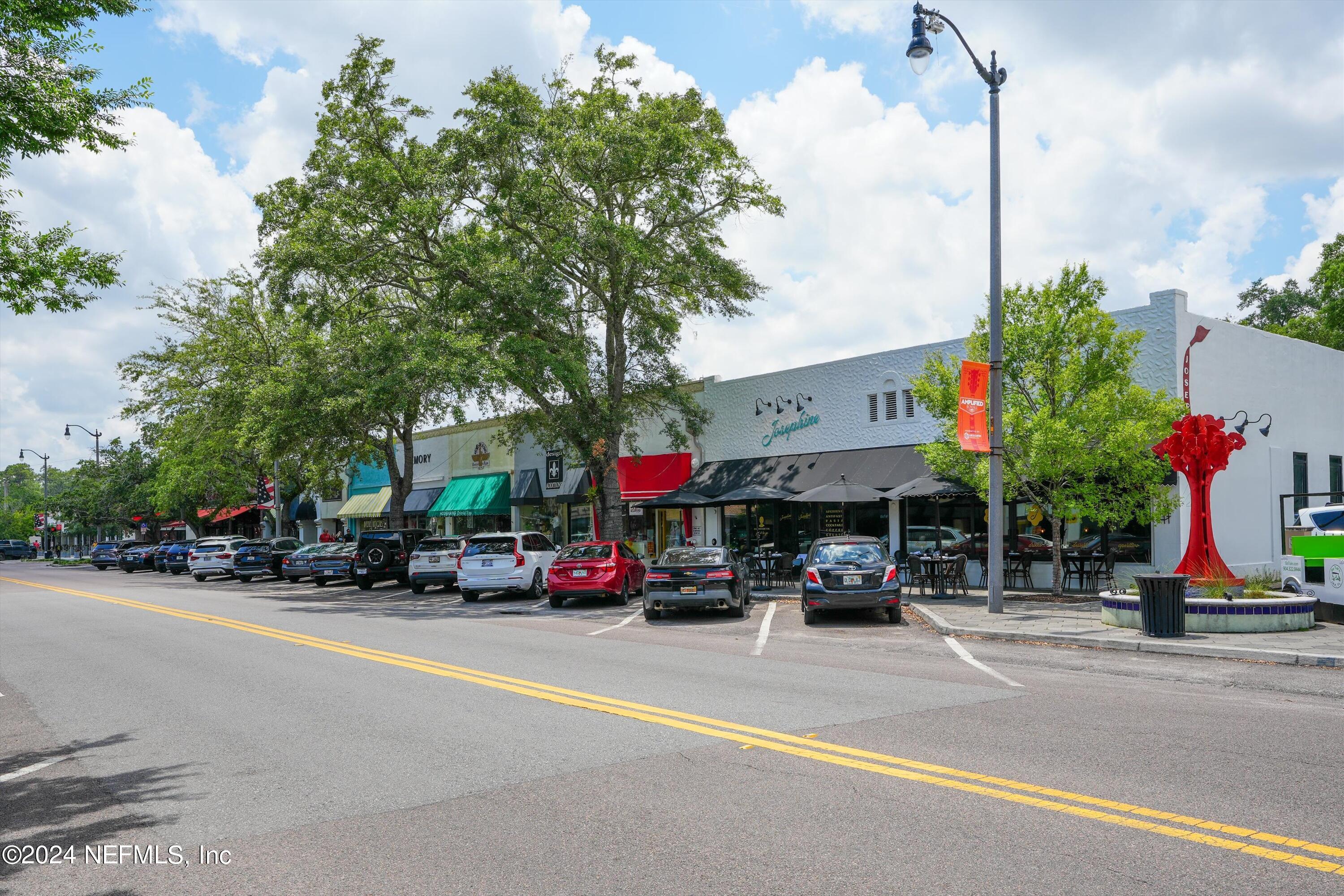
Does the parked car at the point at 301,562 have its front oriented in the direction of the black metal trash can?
no

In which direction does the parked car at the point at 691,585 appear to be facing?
away from the camera

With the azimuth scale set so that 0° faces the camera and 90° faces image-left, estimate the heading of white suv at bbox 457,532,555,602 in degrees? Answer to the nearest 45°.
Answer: approximately 225°

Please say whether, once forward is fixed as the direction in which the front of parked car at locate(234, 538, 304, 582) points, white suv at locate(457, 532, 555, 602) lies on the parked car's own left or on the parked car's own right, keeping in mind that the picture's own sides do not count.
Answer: on the parked car's own right

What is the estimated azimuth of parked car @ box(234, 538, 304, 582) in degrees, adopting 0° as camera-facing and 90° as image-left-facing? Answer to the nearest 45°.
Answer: approximately 225°

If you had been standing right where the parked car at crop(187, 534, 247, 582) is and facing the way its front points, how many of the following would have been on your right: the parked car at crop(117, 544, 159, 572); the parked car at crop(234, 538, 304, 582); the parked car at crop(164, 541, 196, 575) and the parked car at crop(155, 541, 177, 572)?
1

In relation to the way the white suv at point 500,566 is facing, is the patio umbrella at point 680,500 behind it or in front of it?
in front

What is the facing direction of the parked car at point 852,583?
away from the camera

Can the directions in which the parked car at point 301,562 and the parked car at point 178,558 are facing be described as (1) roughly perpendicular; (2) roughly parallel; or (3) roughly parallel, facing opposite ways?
roughly parallel

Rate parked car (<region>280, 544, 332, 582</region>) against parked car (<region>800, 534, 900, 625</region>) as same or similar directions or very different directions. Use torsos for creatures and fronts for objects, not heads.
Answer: same or similar directions

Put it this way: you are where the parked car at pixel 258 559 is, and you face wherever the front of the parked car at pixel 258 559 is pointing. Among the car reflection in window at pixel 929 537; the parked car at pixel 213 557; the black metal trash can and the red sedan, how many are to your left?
1

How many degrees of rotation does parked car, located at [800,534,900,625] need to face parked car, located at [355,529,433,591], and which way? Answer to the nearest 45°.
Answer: approximately 45° to its left

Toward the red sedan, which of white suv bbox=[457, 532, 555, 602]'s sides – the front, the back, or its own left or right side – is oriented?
right

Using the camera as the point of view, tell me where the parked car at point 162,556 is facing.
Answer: facing away from the viewer and to the right of the viewer

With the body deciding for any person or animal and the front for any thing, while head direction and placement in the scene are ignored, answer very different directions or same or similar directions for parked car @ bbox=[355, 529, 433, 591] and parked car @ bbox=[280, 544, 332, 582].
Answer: same or similar directions

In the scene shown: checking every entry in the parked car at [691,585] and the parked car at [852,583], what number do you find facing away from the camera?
2

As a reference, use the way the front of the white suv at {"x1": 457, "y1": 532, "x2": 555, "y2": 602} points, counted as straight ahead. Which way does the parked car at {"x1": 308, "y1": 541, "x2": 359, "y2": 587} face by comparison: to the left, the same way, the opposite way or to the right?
the same way

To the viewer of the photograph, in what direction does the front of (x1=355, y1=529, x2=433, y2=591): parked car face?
facing away from the viewer and to the right of the viewer

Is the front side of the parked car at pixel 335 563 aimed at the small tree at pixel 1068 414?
no

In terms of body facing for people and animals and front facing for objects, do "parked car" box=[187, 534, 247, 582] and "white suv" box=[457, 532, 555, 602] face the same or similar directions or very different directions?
same or similar directions
